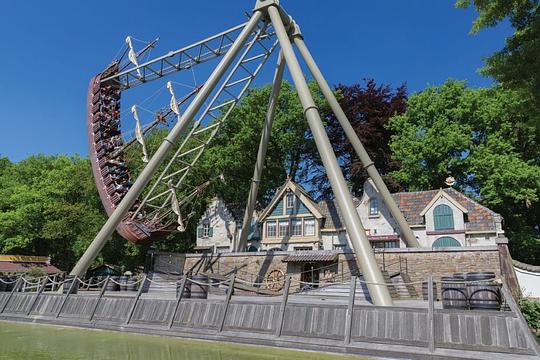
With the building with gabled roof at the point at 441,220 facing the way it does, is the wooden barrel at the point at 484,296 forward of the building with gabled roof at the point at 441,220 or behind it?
forward

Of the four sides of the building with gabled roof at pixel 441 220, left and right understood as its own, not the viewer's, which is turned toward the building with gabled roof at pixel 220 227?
right

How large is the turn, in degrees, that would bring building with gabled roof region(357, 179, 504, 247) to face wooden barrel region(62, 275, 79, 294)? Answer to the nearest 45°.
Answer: approximately 45° to its right

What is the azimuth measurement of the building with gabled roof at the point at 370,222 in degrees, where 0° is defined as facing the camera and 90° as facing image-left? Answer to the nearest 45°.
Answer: approximately 0°

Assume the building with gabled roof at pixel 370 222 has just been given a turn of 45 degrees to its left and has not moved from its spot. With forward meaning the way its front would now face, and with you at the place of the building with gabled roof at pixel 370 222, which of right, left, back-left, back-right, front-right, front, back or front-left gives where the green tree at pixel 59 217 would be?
back-right

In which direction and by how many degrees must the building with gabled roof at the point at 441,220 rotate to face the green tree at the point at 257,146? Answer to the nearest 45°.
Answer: approximately 90° to its right
